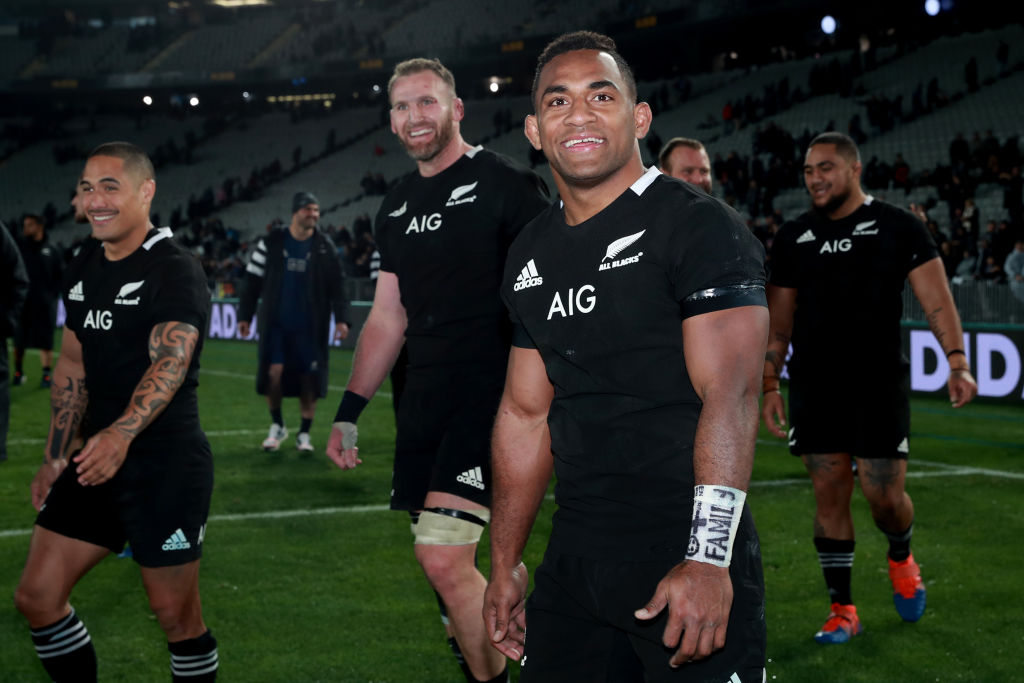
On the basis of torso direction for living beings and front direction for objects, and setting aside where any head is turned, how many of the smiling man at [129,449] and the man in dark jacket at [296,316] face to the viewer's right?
0

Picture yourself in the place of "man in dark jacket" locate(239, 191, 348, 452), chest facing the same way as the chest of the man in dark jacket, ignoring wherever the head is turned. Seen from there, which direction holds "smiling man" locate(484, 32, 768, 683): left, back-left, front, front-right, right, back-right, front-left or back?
front

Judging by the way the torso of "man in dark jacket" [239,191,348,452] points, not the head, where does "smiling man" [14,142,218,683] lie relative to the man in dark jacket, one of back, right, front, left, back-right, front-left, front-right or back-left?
front

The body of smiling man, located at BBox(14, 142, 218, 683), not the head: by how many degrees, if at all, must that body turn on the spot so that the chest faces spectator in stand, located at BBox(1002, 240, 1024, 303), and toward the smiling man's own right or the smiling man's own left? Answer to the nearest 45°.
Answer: approximately 180°

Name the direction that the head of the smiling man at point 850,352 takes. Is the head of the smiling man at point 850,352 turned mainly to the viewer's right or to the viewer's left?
to the viewer's left

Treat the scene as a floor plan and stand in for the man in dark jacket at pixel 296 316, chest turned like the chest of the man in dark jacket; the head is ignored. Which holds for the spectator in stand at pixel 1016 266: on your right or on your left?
on your left

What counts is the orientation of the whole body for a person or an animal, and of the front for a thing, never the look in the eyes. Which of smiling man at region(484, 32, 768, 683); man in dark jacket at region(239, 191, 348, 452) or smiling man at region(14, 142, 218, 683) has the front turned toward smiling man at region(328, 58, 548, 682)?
the man in dark jacket

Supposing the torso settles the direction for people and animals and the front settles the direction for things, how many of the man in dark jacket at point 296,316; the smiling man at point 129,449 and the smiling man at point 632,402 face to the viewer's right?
0

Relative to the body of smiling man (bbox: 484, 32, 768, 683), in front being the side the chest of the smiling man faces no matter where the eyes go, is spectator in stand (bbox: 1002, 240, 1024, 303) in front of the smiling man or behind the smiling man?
behind

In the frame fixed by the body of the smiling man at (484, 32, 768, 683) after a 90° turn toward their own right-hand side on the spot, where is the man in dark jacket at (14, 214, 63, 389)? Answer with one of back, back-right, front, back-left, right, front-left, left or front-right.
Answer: front

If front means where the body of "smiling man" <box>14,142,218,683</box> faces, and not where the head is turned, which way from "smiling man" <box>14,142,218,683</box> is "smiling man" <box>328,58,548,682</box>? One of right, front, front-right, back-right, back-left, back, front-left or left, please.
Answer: back-left

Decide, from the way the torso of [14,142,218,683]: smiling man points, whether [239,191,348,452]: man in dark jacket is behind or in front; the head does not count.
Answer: behind

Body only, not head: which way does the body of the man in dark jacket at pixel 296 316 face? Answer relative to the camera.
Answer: toward the camera

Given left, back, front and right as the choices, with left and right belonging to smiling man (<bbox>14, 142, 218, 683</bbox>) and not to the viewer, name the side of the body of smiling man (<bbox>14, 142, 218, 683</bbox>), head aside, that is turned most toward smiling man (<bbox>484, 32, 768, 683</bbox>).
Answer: left
